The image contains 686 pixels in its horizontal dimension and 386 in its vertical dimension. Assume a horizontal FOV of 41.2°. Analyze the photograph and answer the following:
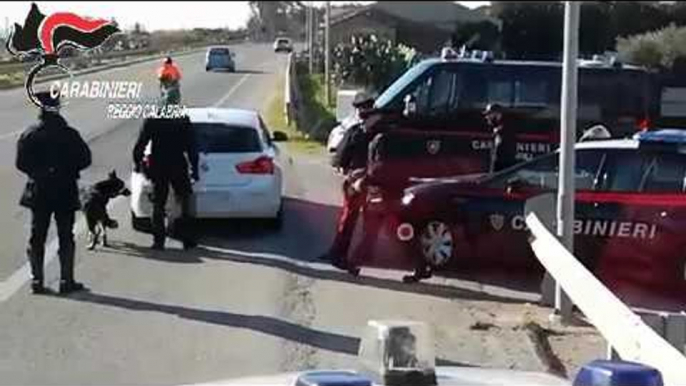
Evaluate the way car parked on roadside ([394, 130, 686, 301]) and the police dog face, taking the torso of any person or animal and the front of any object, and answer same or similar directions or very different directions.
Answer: very different directions

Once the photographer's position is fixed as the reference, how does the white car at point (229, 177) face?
facing away from the viewer

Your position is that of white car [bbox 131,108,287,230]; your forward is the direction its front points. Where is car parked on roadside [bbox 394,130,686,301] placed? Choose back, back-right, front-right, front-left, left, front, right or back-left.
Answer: back-right

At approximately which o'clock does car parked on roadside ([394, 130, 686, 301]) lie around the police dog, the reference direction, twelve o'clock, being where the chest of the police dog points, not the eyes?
The car parked on roadside is roughly at 1 o'clock from the police dog.

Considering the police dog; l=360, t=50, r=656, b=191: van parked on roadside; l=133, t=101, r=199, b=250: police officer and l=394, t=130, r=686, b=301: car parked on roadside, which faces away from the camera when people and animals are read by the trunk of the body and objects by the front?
the police officer

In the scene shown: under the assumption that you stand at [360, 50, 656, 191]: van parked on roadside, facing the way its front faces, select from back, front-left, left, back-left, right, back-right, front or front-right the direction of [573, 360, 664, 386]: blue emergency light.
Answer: left

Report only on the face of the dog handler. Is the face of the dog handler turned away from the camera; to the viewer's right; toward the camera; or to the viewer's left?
away from the camera

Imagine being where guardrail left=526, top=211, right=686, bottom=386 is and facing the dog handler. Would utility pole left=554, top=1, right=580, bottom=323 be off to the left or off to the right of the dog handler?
right

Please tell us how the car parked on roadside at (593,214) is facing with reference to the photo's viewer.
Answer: facing to the left of the viewer

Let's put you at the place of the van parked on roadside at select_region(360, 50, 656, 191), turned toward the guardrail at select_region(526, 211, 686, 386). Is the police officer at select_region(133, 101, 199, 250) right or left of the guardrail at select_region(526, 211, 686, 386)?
right

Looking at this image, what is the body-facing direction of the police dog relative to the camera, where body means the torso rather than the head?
to the viewer's right

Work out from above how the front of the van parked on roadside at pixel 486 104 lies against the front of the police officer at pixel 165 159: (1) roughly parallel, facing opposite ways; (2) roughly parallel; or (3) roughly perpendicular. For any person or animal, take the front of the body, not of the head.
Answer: roughly perpendicular

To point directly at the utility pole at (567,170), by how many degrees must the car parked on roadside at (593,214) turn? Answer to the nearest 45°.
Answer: approximately 90° to its left

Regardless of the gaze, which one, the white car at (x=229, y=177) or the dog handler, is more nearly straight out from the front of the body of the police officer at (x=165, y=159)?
the white car

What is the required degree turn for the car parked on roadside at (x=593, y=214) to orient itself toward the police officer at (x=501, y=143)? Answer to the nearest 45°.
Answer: approximately 90° to its right

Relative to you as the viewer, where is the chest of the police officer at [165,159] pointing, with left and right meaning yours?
facing away from the viewer

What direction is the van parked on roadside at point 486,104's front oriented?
to the viewer's left
